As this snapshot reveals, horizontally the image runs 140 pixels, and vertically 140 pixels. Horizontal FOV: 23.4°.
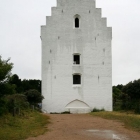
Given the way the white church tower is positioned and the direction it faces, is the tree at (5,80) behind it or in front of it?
in front

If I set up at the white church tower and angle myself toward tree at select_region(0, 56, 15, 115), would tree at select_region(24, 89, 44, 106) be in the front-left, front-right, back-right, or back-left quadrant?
front-right

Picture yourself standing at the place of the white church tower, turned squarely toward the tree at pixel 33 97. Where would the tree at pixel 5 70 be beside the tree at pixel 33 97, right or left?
left

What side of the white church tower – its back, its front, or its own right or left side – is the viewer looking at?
front

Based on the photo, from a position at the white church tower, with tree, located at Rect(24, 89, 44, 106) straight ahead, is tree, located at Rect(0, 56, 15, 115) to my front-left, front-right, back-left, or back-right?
front-left

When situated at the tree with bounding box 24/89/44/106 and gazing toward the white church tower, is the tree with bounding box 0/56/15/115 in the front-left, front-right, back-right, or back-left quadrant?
back-right

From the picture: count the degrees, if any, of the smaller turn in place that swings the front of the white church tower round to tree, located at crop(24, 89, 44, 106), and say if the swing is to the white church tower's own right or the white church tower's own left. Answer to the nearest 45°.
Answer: approximately 45° to the white church tower's own right

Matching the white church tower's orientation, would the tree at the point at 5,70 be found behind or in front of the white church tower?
in front
